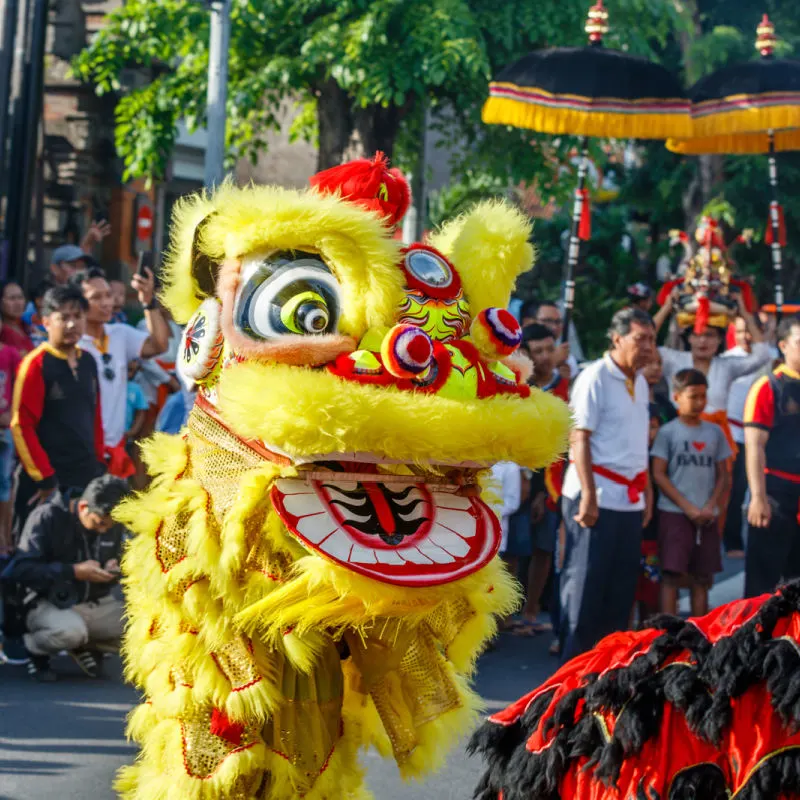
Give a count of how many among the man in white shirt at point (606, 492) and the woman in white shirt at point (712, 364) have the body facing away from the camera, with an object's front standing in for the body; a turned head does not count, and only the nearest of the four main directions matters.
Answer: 0

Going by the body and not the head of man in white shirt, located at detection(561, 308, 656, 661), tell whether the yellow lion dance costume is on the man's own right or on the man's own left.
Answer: on the man's own right

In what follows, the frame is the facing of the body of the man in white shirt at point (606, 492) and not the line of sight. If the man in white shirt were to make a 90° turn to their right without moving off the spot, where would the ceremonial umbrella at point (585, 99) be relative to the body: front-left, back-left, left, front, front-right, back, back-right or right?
back-right

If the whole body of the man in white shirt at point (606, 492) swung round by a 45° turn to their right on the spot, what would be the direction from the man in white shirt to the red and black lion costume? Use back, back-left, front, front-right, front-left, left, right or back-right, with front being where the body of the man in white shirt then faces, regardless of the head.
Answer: front

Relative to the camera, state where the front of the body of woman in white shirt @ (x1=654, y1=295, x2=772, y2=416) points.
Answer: toward the camera

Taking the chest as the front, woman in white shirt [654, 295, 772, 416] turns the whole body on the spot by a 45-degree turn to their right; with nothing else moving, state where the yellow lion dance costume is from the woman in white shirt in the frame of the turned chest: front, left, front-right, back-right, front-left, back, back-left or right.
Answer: front-left

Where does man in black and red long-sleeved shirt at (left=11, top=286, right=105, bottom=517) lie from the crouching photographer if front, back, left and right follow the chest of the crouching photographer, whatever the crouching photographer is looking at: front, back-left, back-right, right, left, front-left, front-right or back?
back-left

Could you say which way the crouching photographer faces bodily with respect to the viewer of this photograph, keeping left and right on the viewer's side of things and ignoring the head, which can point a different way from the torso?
facing the viewer and to the right of the viewer

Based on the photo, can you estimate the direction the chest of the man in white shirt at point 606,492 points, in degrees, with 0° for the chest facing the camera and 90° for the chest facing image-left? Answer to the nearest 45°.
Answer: approximately 315°

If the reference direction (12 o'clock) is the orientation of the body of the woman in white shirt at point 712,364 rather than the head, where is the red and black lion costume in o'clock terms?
The red and black lion costume is roughly at 12 o'clock from the woman in white shirt.

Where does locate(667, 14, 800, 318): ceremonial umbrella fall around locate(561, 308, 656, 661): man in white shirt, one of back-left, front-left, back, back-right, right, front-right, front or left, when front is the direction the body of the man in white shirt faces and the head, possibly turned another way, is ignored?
back-left

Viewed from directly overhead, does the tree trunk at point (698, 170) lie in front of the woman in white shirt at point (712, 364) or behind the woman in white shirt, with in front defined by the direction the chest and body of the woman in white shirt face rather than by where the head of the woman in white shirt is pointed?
behind

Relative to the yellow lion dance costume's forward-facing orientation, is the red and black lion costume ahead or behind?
ahead

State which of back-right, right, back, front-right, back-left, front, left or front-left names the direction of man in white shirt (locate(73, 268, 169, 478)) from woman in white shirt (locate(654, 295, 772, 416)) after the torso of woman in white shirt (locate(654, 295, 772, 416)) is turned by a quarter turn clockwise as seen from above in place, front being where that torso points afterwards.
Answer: front-left
